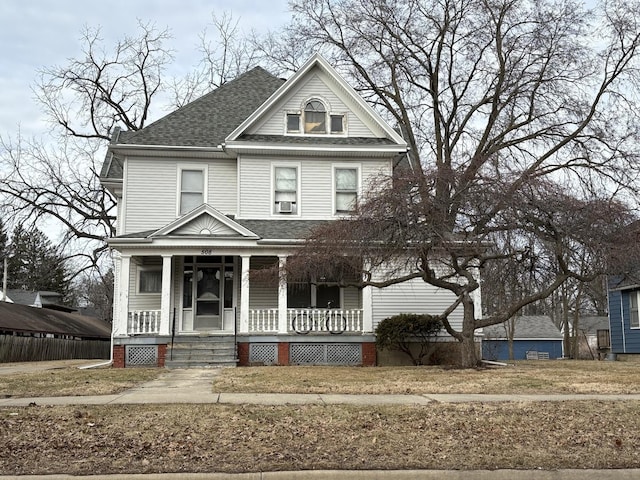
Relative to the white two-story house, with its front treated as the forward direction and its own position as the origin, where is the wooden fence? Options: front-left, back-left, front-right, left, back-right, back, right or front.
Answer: back-right

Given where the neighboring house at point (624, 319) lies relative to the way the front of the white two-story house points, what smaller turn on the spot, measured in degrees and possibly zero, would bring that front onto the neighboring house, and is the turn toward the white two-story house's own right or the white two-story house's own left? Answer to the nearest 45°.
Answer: approximately 135° to the white two-story house's own left

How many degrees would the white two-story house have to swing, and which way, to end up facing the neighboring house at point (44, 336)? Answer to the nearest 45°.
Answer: approximately 135° to its right

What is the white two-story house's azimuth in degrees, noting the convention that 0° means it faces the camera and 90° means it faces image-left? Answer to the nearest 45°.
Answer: approximately 0°

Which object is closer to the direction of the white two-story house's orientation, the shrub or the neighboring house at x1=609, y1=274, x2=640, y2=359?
the shrub

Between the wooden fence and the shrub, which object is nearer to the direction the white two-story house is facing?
the shrub
